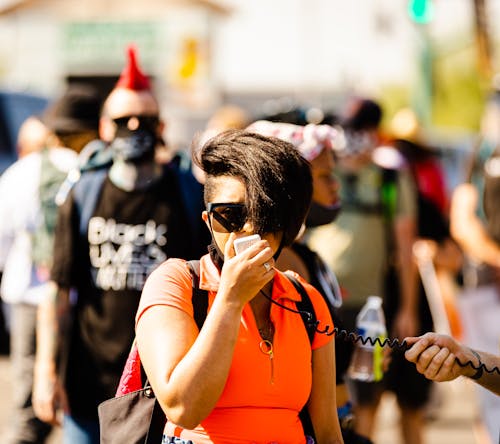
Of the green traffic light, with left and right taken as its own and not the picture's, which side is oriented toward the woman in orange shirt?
front

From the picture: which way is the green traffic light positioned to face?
toward the camera
